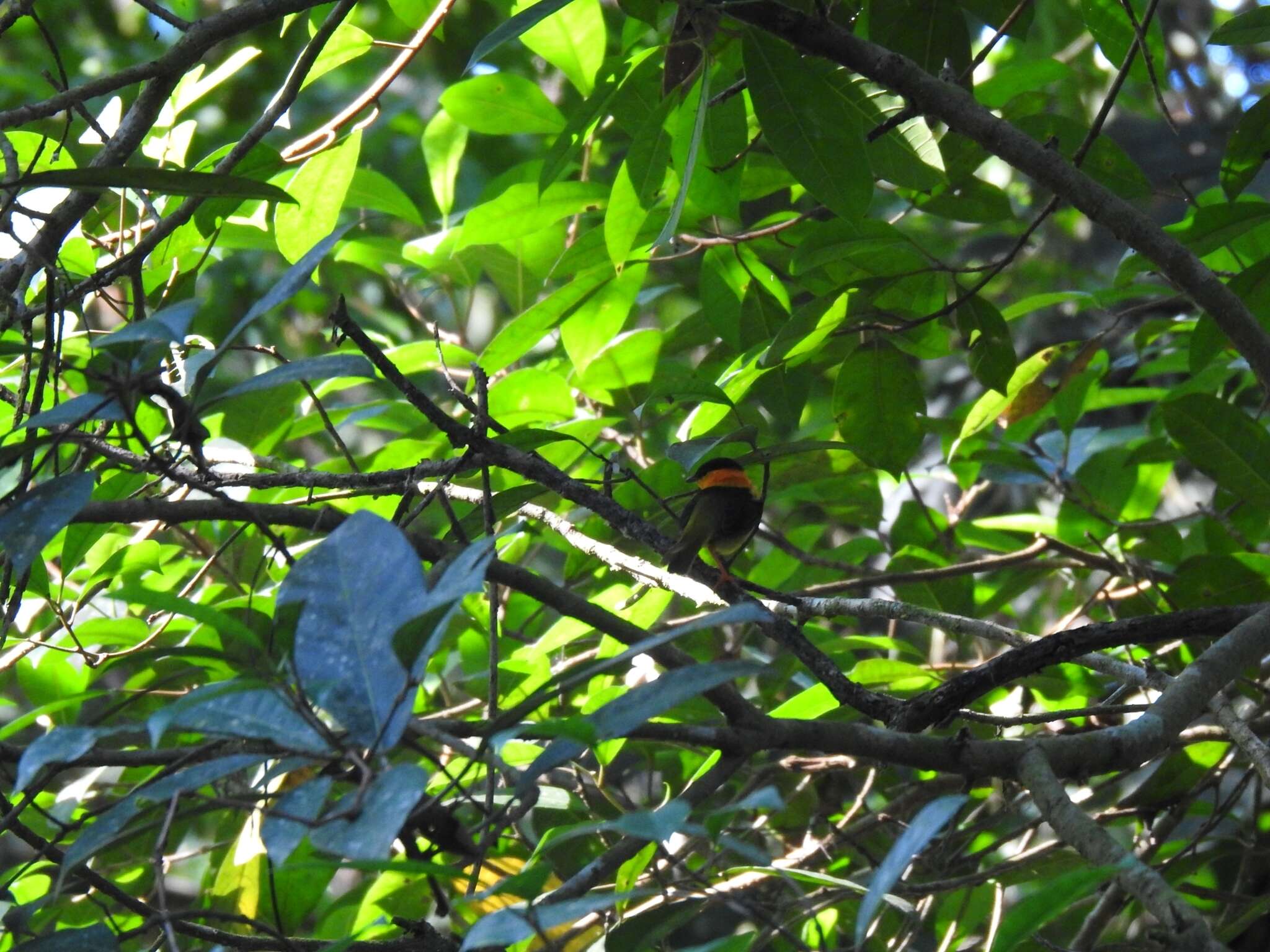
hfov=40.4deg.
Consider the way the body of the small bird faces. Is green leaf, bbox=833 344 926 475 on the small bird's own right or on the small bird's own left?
on the small bird's own right

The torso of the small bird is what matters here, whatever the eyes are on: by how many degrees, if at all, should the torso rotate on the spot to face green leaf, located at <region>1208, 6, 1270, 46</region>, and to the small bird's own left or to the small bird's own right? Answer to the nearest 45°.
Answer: approximately 90° to the small bird's own right

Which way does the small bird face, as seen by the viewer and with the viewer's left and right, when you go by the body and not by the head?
facing away from the viewer and to the right of the viewer

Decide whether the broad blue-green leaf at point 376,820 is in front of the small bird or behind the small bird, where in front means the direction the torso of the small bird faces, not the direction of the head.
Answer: behind

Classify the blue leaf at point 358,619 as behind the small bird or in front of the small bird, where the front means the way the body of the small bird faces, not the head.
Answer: behind
